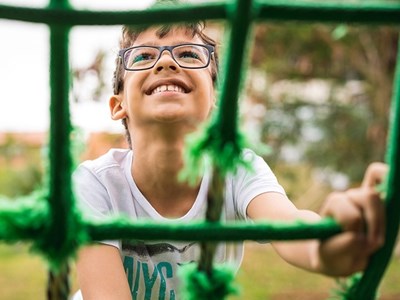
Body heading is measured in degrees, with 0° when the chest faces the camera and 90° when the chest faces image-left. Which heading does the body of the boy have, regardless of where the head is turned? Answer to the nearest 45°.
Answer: approximately 0°
